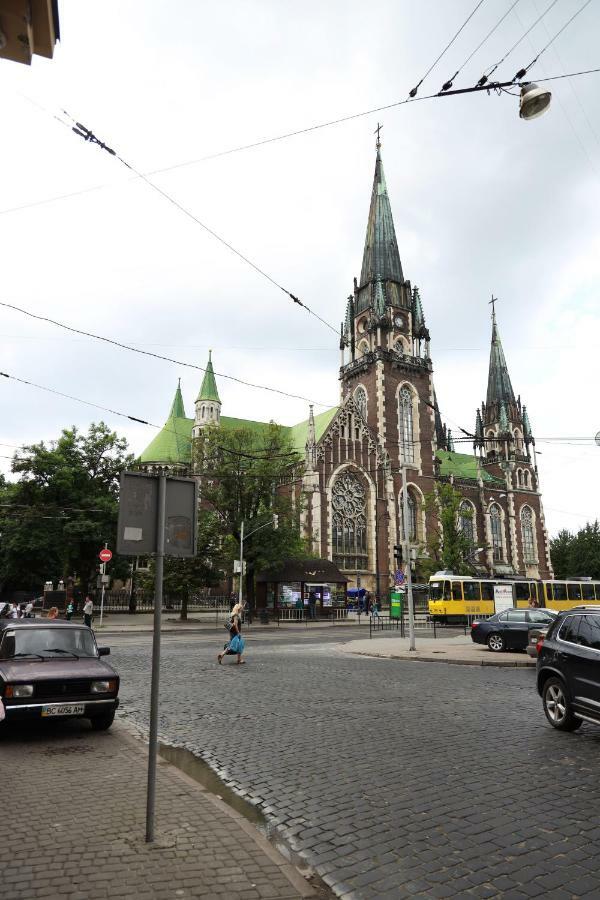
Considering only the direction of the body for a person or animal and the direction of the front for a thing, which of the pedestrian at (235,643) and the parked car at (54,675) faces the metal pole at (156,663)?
the parked car

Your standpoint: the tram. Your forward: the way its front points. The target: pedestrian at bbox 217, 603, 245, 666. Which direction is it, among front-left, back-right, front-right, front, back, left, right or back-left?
front-left

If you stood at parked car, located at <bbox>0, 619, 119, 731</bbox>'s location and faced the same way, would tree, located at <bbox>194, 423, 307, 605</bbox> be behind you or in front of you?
behind

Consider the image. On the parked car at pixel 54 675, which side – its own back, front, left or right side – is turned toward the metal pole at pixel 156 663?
front

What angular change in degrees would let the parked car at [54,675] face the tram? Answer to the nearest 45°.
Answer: approximately 135° to its left

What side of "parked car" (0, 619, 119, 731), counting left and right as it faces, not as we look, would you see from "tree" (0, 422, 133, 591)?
back

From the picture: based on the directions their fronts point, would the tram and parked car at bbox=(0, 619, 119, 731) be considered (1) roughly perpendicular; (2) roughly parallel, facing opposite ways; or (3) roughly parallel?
roughly perpendicular
